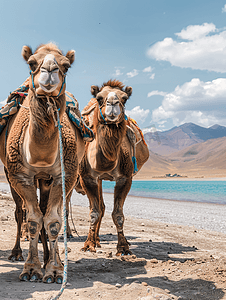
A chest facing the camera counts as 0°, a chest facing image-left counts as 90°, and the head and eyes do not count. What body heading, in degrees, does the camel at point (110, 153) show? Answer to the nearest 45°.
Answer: approximately 0°

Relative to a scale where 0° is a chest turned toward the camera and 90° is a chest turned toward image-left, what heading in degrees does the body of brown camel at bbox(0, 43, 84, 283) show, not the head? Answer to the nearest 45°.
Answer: approximately 0°

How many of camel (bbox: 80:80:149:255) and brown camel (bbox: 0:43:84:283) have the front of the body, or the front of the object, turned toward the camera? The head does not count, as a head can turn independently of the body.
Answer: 2

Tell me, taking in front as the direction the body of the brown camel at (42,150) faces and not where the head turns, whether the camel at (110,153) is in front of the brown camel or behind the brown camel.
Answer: behind
